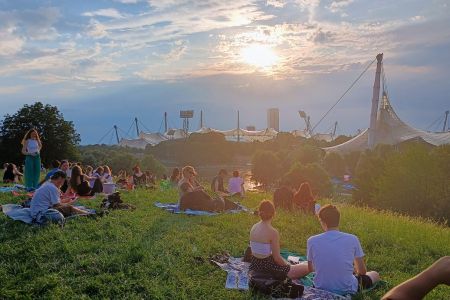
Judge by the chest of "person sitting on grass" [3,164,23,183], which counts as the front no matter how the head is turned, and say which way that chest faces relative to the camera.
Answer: to the viewer's right

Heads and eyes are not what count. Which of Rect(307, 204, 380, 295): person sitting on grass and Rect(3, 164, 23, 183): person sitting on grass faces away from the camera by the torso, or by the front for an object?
Rect(307, 204, 380, 295): person sitting on grass

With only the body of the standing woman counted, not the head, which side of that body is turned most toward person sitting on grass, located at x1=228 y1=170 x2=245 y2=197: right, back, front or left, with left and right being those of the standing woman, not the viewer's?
left

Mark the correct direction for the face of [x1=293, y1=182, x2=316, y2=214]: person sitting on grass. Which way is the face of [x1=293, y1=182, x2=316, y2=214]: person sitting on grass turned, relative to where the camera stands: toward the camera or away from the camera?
away from the camera

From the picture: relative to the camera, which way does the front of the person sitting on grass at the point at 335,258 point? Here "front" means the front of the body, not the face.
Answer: away from the camera

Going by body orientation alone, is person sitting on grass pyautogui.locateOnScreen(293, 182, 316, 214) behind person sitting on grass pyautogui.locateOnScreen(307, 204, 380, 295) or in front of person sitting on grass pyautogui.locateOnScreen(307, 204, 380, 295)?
in front

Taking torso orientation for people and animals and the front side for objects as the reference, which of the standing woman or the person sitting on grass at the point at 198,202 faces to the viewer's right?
the person sitting on grass

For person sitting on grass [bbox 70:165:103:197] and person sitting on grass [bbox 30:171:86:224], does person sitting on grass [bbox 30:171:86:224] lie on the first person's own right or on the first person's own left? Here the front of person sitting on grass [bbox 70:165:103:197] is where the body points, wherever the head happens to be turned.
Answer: on the first person's own right

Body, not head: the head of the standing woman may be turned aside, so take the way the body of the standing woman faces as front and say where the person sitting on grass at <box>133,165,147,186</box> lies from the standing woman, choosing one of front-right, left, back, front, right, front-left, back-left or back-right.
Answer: back-left

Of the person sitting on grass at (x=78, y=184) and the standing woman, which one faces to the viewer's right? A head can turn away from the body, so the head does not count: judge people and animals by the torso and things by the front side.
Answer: the person sitting on grass

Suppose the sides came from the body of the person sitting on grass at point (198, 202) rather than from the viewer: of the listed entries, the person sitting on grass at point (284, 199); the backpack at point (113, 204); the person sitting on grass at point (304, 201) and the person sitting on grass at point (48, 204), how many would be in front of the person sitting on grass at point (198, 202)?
2
